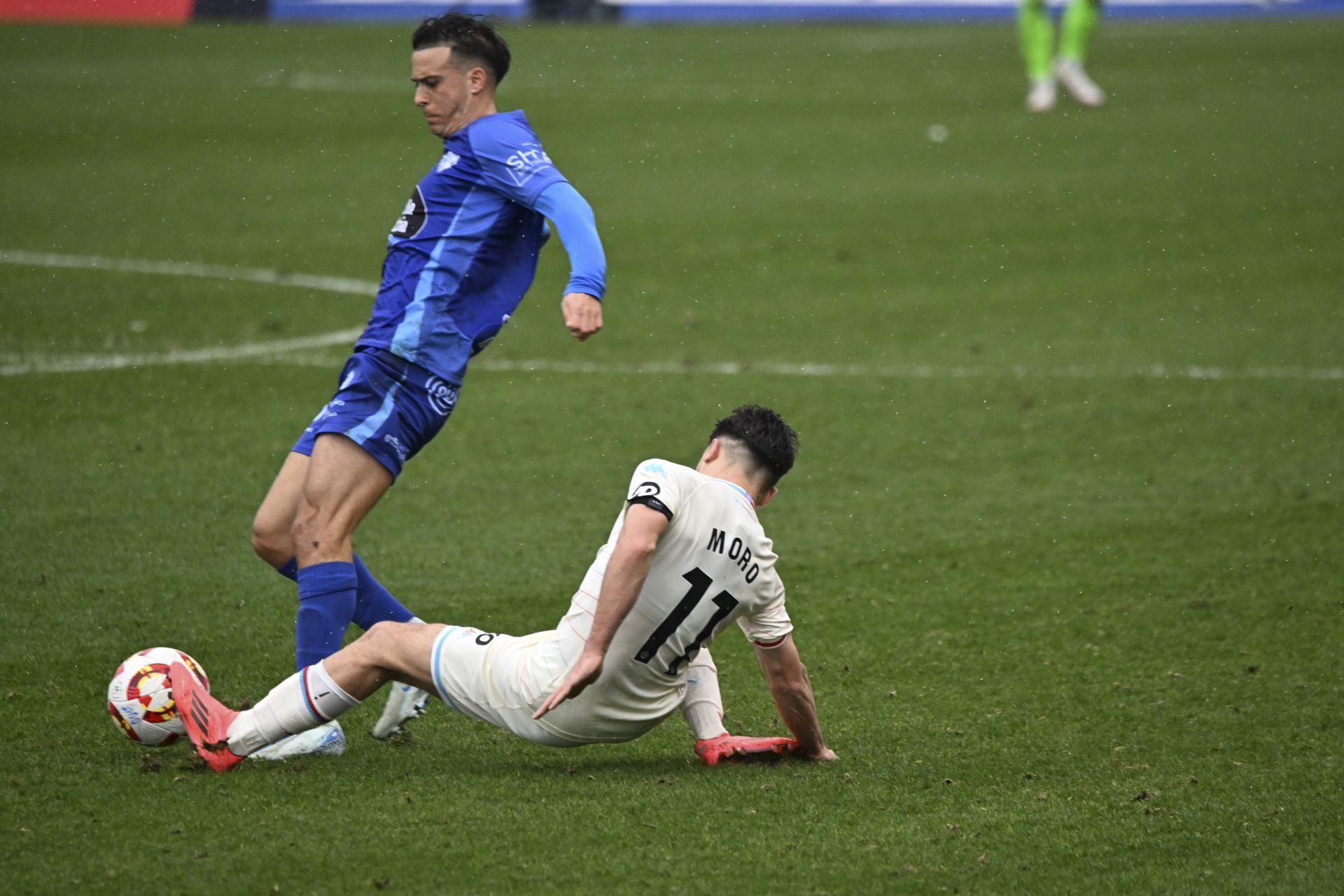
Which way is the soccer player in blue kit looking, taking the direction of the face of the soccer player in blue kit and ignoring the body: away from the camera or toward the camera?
toward the camera

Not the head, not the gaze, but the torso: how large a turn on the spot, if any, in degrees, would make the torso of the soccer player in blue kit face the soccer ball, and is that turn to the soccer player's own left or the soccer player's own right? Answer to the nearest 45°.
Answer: approximately 45° to the soccer player's own left

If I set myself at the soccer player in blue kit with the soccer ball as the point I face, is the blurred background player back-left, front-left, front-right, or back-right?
back-right

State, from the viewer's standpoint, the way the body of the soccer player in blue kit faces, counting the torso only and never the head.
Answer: to the viewer's left
